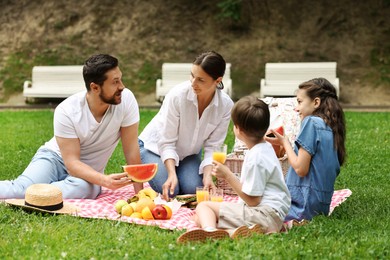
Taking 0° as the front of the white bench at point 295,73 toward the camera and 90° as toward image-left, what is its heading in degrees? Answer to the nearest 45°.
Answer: approximately 0°

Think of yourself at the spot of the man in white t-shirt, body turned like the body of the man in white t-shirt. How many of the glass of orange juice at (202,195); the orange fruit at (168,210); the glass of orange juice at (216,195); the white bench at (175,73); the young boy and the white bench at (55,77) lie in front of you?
4

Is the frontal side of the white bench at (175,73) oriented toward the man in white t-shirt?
yes

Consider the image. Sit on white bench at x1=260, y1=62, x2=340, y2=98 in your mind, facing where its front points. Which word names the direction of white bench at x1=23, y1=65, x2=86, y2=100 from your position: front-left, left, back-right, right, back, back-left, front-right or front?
right

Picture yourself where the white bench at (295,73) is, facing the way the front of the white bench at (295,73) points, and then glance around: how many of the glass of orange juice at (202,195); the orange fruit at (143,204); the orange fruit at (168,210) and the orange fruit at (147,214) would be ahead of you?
4

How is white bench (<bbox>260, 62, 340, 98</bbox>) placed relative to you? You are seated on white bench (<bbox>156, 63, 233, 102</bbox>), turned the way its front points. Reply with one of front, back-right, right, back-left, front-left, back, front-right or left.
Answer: left

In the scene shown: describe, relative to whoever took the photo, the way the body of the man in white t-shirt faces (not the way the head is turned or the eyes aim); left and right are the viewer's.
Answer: facing the viewer and to the right of the viewer

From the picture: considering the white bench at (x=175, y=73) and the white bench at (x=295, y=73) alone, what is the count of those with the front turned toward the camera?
2

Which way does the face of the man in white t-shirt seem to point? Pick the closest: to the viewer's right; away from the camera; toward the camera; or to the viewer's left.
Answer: to the viewer's right

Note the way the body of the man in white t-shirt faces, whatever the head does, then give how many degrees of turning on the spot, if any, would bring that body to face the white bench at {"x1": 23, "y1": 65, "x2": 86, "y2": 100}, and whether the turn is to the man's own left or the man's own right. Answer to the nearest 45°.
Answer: approximately 135° to the man's own left

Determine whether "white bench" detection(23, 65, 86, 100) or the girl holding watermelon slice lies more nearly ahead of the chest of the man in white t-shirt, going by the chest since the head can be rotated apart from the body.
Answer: the girl holding watermelon slice

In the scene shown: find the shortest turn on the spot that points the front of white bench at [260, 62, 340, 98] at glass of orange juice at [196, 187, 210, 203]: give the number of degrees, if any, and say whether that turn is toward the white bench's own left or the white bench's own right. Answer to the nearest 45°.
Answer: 0° — it already faces it

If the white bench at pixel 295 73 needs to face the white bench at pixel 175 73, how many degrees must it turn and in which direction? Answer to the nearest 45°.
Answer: approximately 90° to its right
